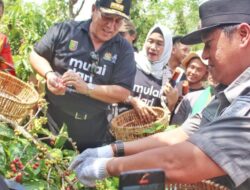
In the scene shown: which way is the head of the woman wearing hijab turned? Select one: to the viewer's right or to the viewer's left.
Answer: to the viewer's left

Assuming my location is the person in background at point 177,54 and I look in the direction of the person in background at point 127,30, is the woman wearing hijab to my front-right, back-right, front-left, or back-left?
front-left

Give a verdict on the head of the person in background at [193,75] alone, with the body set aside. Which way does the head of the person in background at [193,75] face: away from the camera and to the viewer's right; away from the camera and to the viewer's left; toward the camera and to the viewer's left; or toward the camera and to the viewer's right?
toward the camera and to the viewer's left

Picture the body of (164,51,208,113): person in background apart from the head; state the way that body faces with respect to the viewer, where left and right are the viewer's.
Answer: facing the viewer and to the left of the viewer

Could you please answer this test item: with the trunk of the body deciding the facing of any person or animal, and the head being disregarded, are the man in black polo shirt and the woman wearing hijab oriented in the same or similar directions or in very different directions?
same or similar directions

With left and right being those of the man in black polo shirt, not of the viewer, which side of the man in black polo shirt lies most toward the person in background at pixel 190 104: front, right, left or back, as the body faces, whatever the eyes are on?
left

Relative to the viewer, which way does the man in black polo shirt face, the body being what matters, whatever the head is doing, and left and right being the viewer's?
facing the viewer

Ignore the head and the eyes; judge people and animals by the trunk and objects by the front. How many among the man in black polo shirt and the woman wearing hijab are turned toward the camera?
2

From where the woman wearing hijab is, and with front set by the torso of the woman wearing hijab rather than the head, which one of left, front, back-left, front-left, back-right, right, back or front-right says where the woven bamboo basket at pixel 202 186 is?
front

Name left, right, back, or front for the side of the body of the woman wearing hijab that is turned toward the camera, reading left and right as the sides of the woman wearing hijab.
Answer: front

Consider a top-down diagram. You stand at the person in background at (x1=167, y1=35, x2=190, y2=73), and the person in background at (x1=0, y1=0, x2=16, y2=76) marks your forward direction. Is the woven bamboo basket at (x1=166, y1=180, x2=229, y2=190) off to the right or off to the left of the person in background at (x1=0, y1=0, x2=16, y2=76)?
left
